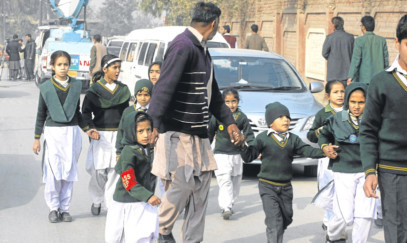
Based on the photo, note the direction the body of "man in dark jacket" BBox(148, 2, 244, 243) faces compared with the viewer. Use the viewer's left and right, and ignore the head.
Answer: facing the viewer and to the right of the viewer

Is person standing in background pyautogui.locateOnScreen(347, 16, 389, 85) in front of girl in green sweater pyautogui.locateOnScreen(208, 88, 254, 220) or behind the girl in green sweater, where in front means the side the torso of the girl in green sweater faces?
behind

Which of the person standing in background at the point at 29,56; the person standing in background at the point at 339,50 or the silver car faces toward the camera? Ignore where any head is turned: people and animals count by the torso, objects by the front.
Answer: the silver car

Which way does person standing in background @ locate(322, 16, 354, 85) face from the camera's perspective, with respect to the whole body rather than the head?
away from the camera

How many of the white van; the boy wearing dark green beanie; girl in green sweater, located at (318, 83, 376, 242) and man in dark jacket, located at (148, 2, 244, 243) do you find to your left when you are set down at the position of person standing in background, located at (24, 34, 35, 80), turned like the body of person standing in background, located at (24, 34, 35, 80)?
4

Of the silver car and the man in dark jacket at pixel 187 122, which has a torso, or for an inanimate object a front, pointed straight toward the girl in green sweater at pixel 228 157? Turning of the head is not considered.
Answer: the silver car

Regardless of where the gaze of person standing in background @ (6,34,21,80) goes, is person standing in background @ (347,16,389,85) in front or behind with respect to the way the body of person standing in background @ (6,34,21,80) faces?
behind

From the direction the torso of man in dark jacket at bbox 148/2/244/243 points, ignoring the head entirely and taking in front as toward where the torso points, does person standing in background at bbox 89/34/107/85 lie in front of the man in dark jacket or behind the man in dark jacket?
behind

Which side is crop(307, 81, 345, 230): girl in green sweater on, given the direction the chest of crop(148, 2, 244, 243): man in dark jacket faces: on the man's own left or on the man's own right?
on the man's own left
